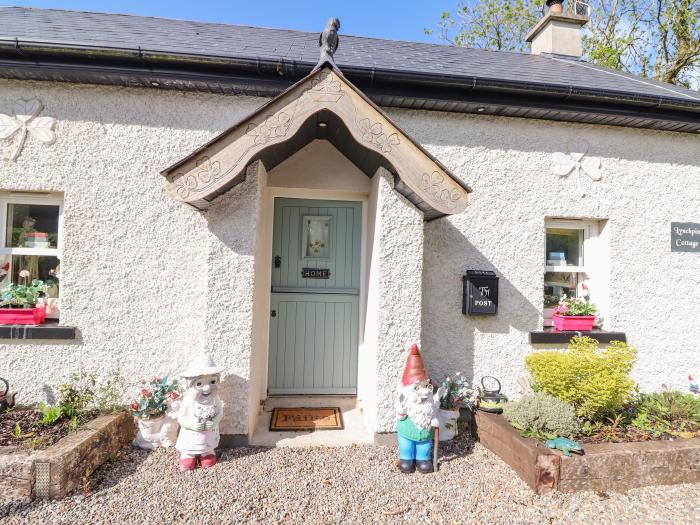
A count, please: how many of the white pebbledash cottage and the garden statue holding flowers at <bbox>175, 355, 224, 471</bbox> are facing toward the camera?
2

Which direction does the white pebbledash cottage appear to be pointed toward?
toward the camera

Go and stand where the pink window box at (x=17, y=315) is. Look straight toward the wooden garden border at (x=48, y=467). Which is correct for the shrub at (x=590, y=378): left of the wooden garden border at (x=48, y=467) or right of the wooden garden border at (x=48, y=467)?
left

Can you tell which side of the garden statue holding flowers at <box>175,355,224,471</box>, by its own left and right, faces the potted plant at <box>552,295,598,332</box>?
left

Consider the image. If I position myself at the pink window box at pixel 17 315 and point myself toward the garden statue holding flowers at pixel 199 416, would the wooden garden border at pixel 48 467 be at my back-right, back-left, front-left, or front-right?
front-right

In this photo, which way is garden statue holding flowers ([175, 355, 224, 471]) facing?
toward the camera

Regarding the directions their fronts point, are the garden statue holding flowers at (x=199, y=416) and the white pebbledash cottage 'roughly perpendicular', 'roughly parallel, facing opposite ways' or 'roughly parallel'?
roughly parallel

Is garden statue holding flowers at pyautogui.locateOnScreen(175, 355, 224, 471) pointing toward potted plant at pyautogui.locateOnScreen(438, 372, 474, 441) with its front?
no

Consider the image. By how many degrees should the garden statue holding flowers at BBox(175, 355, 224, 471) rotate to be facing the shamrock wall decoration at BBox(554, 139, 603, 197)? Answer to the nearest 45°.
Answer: approximately 90° to its left

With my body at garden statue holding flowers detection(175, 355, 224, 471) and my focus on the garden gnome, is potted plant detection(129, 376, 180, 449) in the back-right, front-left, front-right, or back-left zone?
back-left

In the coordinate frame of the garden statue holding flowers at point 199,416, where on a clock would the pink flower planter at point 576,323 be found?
The pink flower planter is roughly at 9 o'clock from the garden statue holding flowers.
